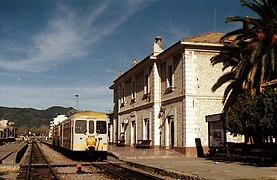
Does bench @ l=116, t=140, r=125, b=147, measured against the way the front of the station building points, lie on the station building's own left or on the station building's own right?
on the station building's own right

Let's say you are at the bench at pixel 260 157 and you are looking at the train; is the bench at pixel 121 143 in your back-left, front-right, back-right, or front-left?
front-right

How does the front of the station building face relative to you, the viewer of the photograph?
facing the viewer and to the left of the viewer

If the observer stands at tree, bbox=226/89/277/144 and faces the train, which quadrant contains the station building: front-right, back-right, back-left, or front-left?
front-right

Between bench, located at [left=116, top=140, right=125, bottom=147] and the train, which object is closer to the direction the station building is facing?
the train

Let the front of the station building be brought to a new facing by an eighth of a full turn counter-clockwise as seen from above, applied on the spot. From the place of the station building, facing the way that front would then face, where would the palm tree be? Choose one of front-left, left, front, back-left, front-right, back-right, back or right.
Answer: front-left

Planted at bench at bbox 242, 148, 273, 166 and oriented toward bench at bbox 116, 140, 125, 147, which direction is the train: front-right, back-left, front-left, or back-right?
front-left

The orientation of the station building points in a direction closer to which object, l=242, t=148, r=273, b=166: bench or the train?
the train

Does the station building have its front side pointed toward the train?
yes
